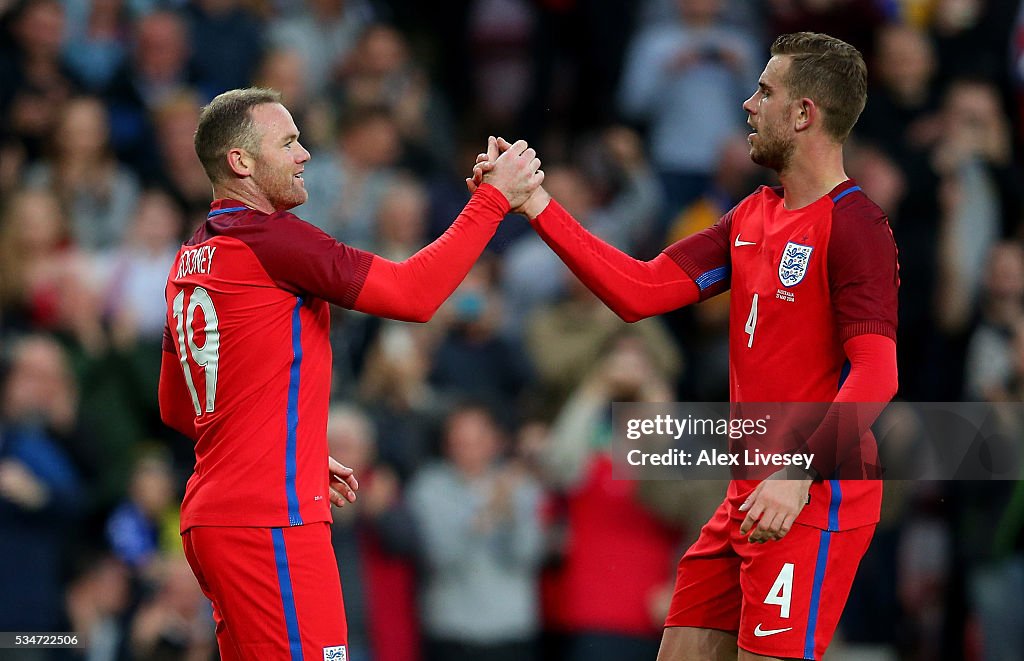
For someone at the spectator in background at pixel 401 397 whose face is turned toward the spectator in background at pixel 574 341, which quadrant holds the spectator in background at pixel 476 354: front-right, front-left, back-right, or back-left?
front-left

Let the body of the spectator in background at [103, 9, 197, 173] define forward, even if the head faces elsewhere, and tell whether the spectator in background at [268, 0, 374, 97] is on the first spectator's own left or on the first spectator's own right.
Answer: on the first spectator's own left

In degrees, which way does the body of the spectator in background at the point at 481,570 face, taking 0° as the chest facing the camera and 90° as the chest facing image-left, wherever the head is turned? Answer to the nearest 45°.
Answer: approximately 0°

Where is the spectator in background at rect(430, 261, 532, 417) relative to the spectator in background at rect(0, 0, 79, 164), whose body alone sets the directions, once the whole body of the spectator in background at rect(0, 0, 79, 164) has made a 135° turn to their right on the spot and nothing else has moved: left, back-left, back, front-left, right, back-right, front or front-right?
back

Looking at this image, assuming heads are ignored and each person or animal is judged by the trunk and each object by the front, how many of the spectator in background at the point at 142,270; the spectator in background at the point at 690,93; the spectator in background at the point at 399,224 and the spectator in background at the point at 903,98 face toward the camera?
4

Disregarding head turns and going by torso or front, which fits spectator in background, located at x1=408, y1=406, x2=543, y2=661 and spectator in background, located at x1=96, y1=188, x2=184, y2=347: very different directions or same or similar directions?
same or similar directions

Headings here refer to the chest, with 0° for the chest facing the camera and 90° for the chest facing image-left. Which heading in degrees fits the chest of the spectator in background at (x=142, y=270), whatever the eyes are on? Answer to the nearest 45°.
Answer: approximately 0°

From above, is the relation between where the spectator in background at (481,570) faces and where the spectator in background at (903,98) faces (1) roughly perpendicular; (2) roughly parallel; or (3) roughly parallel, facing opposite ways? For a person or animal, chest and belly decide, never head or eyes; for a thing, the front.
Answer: roughly parallel

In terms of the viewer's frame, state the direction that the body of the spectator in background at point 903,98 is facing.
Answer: toward the camera

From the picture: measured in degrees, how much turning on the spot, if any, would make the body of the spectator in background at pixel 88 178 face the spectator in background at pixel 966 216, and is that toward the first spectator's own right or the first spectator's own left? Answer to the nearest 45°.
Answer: approximately 90° to the first spectator's own left

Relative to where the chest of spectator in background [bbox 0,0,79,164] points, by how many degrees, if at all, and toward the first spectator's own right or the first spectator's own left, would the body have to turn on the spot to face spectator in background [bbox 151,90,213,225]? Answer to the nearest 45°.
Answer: approximately 45° to the first spectator's own left

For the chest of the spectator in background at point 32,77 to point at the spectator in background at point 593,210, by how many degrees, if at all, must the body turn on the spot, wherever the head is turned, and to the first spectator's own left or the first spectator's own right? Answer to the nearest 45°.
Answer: approximately 90° to the first spectator's own left
